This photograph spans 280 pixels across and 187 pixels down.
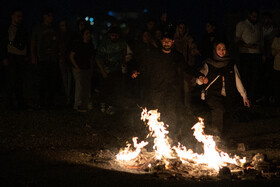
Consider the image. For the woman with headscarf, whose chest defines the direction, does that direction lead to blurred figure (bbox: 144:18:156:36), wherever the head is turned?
no

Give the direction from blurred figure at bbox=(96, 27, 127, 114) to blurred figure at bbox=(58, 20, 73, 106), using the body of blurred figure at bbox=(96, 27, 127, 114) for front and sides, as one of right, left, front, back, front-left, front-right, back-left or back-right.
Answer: back-right

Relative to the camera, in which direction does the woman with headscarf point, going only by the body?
toward the camera

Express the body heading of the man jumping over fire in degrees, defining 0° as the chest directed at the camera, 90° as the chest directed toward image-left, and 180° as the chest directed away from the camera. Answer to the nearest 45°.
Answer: approximately 0°

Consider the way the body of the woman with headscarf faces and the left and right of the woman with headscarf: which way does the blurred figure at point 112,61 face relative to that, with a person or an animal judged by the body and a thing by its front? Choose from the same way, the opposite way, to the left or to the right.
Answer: the same way

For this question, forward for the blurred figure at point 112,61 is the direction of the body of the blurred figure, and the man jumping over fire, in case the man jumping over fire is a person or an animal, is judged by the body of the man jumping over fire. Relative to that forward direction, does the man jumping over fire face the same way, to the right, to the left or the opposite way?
the same way

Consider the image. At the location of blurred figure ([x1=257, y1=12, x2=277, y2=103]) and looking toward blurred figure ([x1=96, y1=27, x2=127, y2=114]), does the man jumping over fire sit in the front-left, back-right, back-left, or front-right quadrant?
front-left

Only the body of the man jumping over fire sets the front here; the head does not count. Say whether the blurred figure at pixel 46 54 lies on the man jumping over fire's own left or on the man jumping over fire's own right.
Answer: on the man jumping over fire's own right

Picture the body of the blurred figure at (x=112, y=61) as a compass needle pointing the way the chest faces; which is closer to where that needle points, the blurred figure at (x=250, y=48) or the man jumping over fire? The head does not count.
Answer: the man jumping over fire

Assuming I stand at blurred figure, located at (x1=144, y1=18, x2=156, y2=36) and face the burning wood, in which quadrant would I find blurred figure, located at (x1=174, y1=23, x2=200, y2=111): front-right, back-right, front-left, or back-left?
front-left

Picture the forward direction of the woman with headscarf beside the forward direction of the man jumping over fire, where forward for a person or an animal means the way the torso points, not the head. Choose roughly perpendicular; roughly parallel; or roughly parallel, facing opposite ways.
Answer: roughly parallel

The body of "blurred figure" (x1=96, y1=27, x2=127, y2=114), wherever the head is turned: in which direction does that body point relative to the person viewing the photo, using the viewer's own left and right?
facing the viewer

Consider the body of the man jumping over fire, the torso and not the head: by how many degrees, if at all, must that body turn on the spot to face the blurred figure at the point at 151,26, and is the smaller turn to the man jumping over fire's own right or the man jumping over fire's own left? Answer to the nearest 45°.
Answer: approximately 180°

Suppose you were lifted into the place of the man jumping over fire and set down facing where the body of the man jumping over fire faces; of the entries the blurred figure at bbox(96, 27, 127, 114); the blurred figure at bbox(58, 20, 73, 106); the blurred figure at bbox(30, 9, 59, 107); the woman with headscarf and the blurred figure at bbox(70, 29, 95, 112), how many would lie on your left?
1

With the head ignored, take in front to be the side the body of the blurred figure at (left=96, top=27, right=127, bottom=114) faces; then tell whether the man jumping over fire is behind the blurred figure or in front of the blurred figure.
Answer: in front
